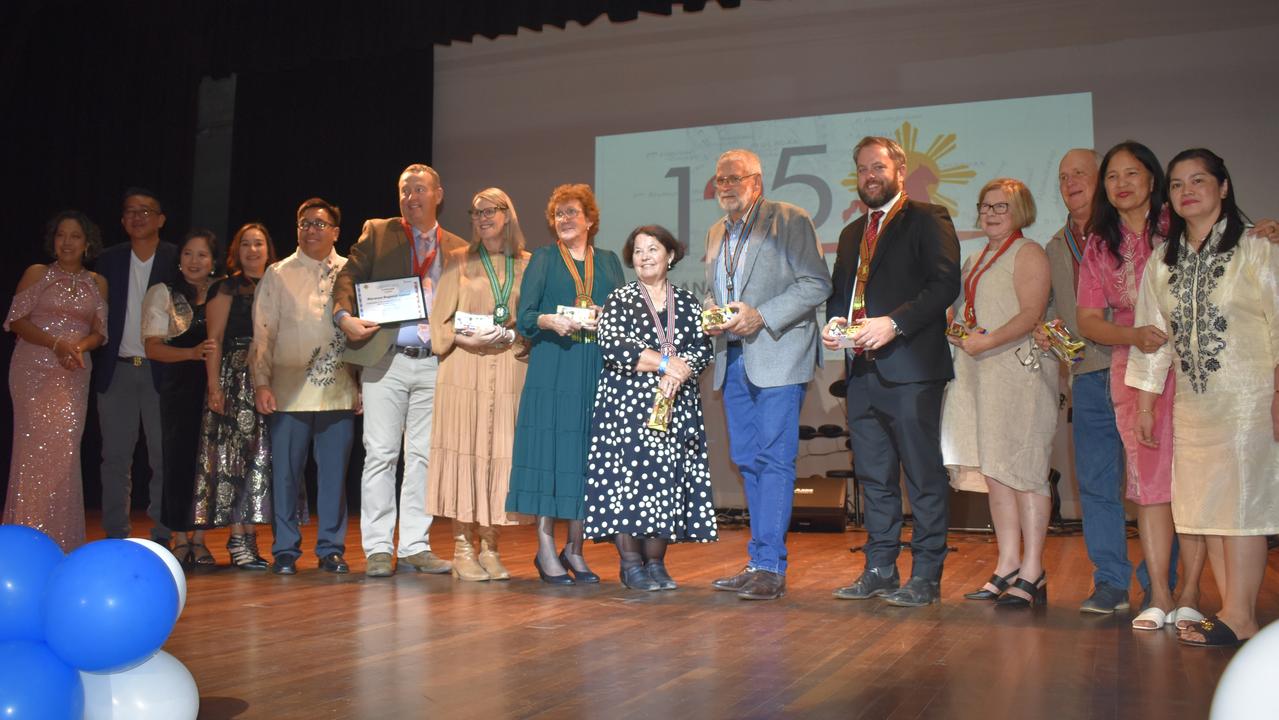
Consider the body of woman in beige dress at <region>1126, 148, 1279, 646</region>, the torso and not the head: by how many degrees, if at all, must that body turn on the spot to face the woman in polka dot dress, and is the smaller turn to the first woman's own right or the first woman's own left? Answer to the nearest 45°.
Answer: approximately 45° to the first woman's own right

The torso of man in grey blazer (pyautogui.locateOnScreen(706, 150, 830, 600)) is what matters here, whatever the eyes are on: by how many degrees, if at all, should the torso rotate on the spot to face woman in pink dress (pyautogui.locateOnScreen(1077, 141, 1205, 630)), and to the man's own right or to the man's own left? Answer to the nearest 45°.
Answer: approximately 135° to the man's own left

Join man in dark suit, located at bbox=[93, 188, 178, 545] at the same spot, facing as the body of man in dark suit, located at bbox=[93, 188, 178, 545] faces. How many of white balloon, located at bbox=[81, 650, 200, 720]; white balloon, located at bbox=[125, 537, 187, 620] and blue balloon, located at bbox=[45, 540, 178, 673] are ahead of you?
3

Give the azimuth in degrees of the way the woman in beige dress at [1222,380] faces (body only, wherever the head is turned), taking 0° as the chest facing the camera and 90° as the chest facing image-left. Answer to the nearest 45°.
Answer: approximately 45°

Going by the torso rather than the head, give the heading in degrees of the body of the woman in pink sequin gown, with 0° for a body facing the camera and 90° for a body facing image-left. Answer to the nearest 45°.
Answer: approximately 315°

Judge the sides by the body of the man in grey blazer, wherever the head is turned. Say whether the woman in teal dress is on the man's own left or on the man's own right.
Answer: on the man's own right

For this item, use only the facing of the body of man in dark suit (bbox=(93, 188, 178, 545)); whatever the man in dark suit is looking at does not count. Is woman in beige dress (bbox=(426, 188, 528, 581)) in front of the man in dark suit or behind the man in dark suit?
in front

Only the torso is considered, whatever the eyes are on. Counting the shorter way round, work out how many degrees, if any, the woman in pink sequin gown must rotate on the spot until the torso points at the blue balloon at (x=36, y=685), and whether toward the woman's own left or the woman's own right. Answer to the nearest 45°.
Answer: approximately 45° to the woman's own right

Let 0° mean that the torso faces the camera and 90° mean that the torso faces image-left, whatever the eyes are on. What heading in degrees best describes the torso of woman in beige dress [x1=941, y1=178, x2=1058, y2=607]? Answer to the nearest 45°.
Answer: approximately 45°
